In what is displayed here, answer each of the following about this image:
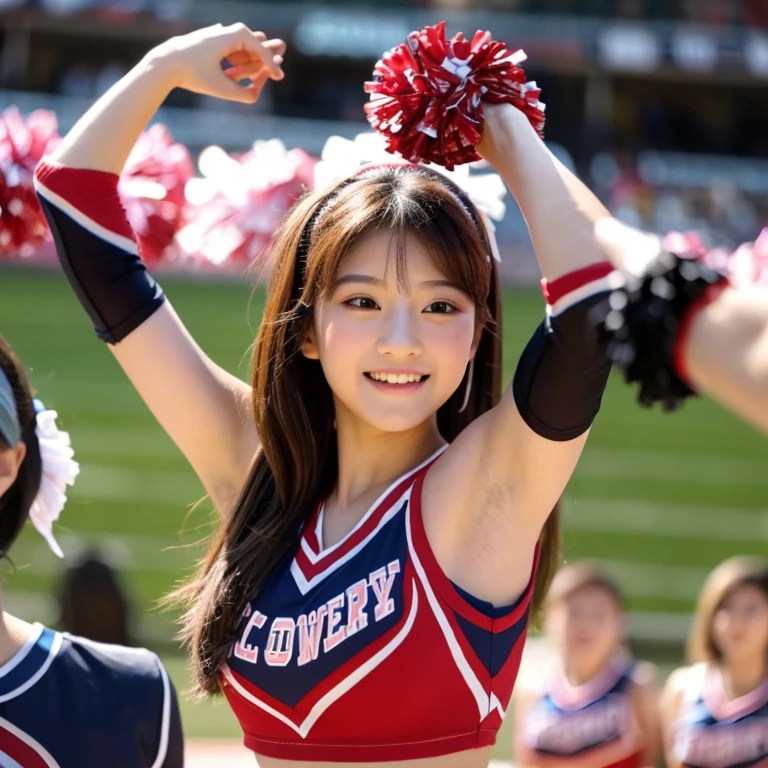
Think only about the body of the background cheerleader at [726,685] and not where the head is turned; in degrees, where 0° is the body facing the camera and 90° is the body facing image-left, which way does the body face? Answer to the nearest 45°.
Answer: approximately 0°

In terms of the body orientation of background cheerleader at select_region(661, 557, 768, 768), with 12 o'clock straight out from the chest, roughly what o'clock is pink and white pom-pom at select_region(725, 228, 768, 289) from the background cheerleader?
The pink and white pom-pom is roughly at 12 o'clock from the background cheerleader.
